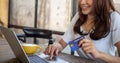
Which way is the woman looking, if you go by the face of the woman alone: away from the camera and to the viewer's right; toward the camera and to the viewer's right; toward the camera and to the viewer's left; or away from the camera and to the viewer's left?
toward the camera and to the viewer's left

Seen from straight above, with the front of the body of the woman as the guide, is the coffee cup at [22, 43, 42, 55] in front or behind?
in front

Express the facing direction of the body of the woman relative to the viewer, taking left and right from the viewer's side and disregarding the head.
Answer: facing the viewer and to the left of the viewer
